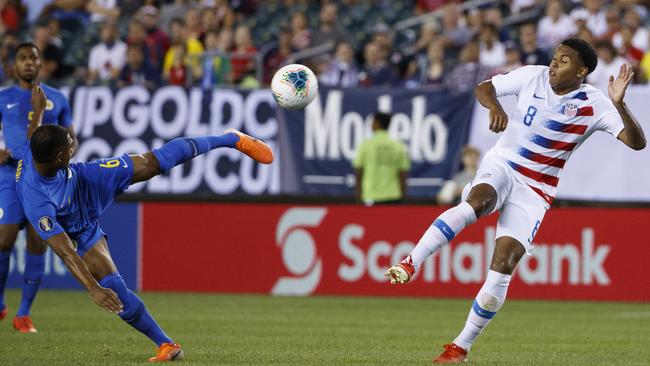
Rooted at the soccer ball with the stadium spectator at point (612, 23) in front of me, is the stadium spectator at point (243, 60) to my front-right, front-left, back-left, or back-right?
front-left

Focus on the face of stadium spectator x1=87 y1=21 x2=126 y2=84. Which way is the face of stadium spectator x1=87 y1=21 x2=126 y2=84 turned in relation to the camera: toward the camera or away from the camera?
toward the camera

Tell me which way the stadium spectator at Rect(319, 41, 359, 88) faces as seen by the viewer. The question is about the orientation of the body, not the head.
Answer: toward the camera

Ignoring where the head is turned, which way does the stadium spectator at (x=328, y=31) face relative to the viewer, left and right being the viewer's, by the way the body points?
facing the viewer

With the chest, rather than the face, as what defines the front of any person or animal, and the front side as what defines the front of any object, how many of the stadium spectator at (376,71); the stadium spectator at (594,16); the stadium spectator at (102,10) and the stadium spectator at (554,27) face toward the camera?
4

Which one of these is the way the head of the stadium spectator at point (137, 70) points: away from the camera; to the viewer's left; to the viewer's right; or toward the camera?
toward the camera

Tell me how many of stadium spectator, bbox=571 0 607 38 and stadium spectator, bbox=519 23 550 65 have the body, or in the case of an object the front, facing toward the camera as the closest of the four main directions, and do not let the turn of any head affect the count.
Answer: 2

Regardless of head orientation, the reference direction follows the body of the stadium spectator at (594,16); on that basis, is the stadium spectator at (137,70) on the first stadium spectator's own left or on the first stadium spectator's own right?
on the first stadium spectator's own right

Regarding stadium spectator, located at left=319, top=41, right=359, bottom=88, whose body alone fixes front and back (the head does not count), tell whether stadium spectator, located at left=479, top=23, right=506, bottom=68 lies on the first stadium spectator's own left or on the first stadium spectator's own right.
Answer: on the first stadium spectator's own left

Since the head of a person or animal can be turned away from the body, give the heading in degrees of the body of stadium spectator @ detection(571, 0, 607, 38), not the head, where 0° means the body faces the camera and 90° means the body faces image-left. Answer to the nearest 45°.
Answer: approximately 0°

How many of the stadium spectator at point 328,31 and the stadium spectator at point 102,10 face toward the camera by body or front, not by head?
2

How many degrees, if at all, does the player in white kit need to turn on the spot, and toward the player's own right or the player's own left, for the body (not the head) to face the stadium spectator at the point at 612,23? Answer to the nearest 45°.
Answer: approximately 135° to the player's own right
